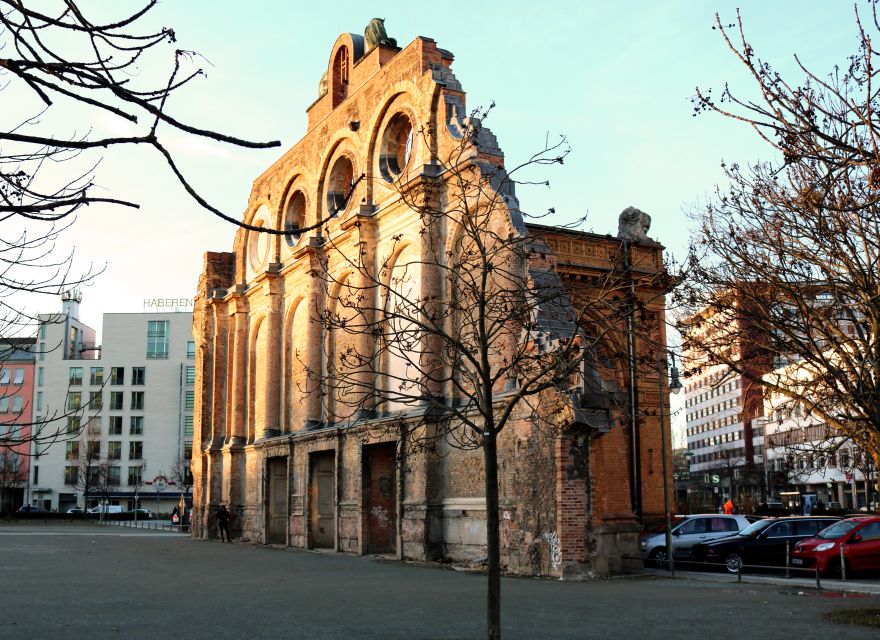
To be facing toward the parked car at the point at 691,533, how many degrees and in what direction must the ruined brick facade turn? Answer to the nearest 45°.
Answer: approximately 90° to its left

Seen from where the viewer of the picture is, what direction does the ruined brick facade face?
facing the viewer and to the left of the viewer

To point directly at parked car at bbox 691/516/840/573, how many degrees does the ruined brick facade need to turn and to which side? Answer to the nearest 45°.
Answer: approximately 90° to its left

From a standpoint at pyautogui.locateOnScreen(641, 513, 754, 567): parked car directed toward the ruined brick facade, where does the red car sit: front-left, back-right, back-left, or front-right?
back-left

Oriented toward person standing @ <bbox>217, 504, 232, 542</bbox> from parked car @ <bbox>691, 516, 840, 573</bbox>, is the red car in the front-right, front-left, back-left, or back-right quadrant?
back-left

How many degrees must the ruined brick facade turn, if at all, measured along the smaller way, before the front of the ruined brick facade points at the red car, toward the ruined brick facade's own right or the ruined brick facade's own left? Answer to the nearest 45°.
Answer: approximately 90° to the ruined brick facade's own left

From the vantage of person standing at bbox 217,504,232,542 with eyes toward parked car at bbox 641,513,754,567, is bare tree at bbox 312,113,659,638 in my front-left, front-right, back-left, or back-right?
front-right

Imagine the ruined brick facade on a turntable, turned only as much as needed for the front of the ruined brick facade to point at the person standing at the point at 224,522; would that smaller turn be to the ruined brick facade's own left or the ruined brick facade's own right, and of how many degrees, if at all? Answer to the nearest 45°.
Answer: approximately 90° to the ruined brick facade's own right
